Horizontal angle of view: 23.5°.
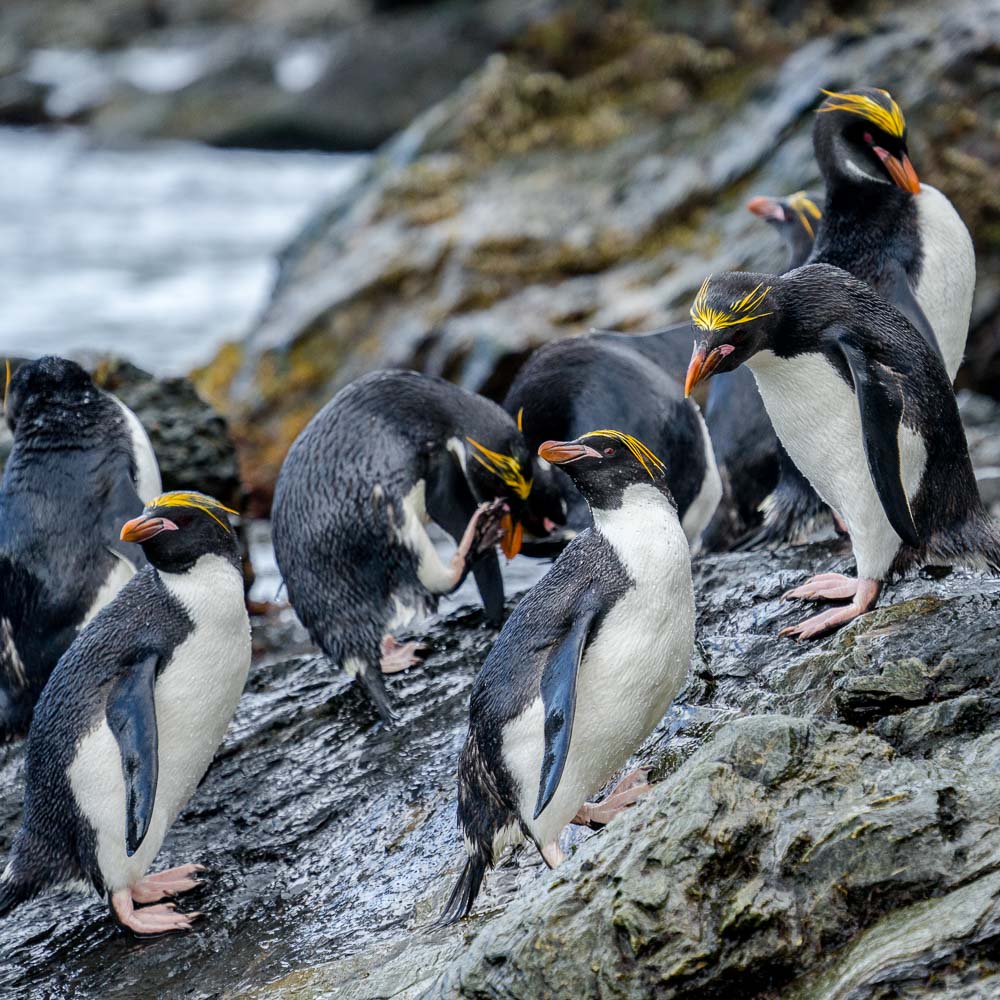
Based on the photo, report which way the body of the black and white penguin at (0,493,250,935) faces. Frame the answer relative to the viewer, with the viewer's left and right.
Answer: facing to the right of the viewer

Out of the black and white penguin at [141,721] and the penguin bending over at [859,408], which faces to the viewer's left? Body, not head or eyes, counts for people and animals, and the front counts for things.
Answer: the penguin bending over

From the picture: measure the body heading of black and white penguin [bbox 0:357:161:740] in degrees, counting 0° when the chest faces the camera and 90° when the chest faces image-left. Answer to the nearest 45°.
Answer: approximately 225°

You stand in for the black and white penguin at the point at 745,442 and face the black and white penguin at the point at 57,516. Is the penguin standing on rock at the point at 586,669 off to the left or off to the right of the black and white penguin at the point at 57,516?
left

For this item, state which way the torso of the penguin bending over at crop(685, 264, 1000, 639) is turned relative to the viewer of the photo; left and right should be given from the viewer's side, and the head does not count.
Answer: facing to the left of the viewer

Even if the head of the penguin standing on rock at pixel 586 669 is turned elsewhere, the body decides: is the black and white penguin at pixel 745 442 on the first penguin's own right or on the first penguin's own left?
on the first penguin's own left

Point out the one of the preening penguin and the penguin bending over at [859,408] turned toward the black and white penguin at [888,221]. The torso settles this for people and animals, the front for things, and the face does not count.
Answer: the preening penguin

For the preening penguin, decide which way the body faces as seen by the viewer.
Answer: to the viewer's right
